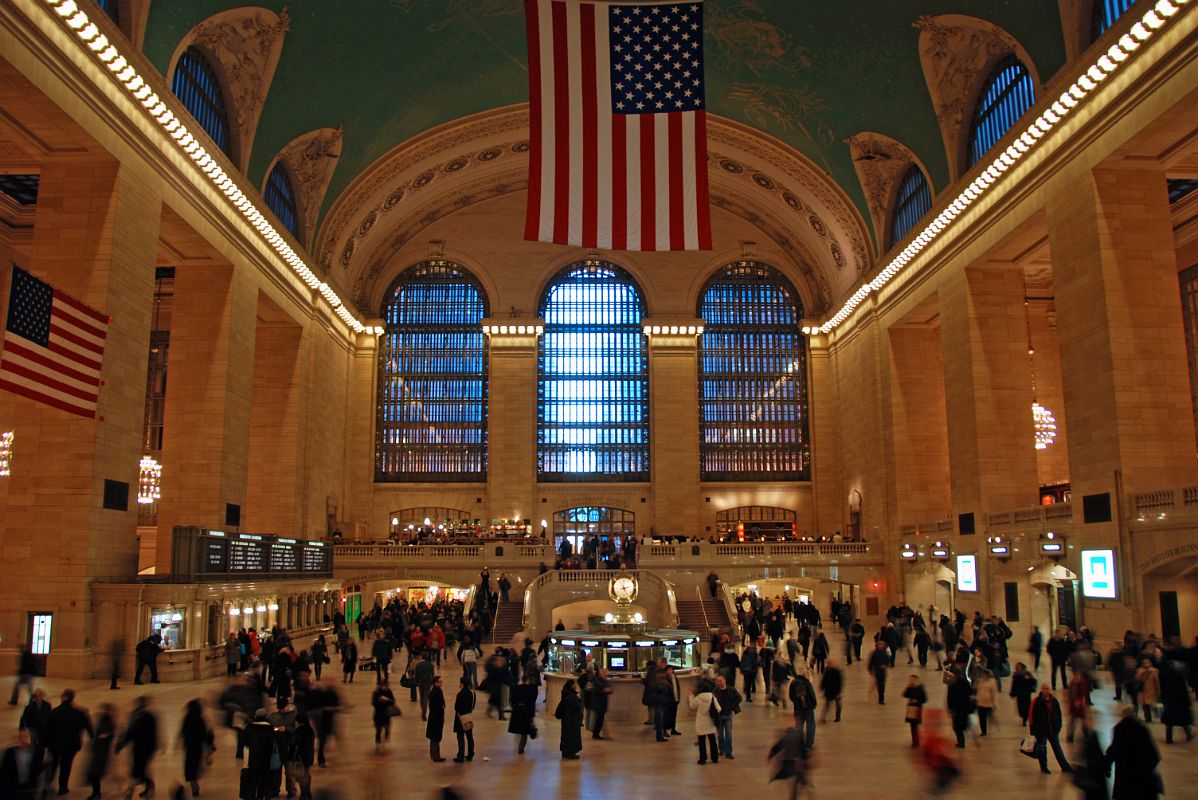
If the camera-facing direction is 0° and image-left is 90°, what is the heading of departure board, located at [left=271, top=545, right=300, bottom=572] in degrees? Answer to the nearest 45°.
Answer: approximately 315°

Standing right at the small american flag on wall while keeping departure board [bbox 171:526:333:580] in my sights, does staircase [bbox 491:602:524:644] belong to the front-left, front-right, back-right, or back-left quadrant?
front-right

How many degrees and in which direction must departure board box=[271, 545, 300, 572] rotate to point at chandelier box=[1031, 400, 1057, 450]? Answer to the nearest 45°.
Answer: approximately 45° to its left

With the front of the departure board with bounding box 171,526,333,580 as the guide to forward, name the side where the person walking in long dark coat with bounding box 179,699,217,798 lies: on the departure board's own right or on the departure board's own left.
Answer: on the departure board's own right

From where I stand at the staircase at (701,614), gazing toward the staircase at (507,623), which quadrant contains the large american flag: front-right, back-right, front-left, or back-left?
front-left

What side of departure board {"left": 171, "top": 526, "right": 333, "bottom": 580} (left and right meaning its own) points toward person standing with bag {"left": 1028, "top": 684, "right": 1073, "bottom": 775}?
front

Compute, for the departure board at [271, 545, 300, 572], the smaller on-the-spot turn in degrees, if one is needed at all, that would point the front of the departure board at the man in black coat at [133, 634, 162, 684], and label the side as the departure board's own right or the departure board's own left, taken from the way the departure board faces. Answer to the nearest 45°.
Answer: approximately 45° to the departure board's own right

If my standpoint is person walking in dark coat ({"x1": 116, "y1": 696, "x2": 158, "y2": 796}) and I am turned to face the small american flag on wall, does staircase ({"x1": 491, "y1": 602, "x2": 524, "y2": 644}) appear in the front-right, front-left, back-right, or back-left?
front-right

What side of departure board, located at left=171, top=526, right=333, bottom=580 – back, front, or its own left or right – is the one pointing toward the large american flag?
front

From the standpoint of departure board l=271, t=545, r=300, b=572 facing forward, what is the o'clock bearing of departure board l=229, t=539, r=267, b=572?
departure board l=229, t=539, r=267, b=572 is roughly at 2 o'clock from departure board l=271, t=545, r=300, b=572.

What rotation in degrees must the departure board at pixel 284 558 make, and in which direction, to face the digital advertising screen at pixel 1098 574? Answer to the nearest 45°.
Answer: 0° — it already faces it

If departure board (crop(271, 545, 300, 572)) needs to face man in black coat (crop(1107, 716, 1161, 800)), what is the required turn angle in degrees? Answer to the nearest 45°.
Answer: approximately 45° to its right

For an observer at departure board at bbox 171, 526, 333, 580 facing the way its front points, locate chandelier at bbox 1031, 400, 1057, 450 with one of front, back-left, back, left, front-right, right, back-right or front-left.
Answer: front-left
